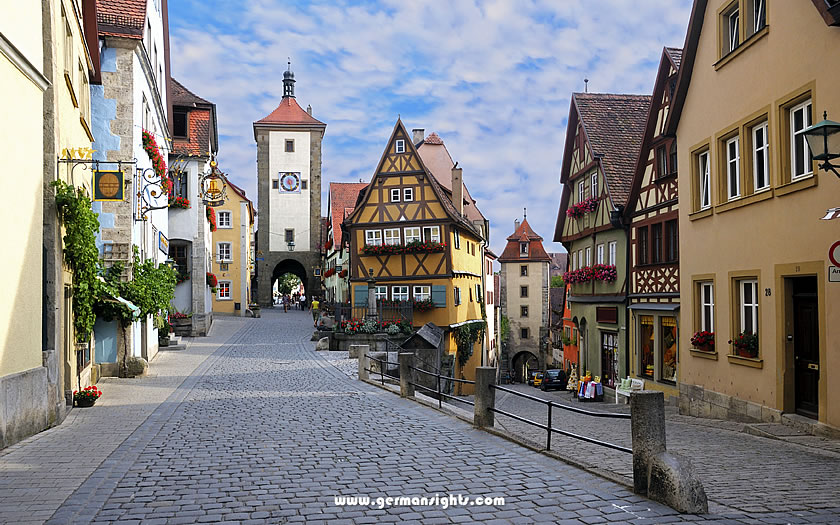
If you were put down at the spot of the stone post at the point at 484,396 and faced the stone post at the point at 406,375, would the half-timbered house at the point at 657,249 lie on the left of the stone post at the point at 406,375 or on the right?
right

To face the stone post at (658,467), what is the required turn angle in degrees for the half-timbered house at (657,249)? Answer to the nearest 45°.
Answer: approximately 45° to its left

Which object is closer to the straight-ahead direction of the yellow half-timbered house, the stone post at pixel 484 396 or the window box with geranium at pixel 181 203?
the stone post

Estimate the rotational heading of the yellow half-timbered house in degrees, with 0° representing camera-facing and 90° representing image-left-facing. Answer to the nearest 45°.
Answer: approximately 0°

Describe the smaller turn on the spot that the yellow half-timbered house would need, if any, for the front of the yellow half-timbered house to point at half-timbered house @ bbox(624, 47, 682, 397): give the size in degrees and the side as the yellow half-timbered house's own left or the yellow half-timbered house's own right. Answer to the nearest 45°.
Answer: approximately 45° to the yellow half-timbered house's own left

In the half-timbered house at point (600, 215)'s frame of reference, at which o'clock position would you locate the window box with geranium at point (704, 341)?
The window box with geranium is roughly at 10 o'clock from the half-timbered house.

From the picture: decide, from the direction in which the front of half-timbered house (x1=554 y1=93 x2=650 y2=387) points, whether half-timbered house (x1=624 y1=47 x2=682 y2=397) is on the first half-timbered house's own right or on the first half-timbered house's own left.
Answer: on the first half-timbered house's own left

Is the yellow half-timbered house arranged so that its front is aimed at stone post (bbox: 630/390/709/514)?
yes

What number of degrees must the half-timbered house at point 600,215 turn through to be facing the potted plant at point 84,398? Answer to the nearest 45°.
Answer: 0° — it already faces it
